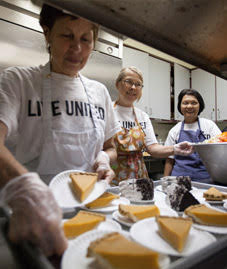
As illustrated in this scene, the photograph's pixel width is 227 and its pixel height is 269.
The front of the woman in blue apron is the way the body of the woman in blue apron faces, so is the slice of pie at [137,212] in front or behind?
in front

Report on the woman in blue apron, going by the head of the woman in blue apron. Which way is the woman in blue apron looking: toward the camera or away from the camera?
toward the camera

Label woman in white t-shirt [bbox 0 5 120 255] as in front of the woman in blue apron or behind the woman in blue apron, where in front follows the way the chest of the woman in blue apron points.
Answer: in front

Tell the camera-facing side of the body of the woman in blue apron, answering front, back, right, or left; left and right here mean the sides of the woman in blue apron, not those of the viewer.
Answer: front

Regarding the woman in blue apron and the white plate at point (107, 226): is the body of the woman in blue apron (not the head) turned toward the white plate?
yes

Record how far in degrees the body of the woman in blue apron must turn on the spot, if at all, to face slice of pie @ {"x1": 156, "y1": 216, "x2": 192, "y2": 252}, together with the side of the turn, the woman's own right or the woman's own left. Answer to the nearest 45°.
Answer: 0° — they already face it

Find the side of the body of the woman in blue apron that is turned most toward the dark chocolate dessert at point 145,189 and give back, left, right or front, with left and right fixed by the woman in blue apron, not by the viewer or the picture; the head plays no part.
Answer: front

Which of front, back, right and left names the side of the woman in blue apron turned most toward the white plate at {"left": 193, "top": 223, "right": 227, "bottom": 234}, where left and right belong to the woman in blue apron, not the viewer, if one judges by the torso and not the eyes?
front

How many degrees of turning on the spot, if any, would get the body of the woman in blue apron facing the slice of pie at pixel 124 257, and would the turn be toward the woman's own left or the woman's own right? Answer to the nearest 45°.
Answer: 0° — they already face it

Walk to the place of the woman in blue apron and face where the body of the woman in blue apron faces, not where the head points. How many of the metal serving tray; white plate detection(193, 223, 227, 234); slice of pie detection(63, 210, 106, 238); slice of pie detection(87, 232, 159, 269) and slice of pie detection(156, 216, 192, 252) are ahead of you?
5

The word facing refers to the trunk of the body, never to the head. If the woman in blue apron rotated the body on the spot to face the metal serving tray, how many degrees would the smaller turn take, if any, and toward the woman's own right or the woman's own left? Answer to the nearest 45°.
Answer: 0° — they already face it

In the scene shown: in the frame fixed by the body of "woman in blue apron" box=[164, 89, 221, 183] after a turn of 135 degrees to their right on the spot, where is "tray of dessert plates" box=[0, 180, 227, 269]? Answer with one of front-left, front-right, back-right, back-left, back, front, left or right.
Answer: back-left

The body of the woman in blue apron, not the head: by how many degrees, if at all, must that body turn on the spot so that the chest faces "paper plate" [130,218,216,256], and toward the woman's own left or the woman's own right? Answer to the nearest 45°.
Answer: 0° — they already face it

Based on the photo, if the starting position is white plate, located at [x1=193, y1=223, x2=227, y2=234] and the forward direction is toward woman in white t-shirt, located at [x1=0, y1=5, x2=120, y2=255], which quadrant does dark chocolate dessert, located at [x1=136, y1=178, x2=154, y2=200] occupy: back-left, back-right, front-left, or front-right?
front-right

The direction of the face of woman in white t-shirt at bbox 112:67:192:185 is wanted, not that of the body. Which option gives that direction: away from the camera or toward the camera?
toward the camera

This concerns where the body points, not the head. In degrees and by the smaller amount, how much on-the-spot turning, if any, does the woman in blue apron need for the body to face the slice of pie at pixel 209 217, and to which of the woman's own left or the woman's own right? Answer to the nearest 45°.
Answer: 0° — they already face it

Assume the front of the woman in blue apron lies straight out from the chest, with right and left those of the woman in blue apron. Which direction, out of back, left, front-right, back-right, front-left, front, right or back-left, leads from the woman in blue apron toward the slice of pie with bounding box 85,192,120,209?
front

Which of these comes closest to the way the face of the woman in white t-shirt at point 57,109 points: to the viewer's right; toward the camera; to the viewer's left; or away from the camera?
toward the camera
